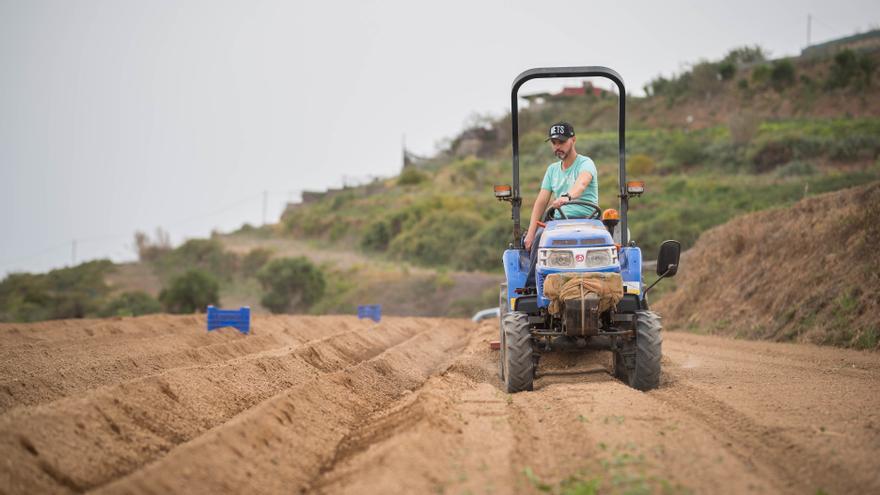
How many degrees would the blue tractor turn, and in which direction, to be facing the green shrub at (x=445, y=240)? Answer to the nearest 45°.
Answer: approximately 180°

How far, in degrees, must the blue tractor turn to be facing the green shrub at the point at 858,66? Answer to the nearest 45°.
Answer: approximately 180°

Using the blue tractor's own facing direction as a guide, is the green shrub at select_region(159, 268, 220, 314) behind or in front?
behind

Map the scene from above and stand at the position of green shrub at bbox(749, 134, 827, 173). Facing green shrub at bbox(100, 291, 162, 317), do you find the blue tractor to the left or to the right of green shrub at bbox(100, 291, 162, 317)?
left

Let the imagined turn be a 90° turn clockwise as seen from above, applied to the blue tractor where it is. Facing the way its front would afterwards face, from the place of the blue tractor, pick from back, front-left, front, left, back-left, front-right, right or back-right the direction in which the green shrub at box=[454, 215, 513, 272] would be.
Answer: right

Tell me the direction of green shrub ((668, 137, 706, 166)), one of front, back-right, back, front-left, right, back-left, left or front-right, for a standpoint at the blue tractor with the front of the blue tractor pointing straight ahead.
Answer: back

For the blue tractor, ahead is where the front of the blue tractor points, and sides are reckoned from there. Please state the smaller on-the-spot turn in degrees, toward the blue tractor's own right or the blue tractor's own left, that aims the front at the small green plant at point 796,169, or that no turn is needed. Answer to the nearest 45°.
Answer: approximately 180°

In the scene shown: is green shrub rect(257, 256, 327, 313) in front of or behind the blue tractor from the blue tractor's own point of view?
behind

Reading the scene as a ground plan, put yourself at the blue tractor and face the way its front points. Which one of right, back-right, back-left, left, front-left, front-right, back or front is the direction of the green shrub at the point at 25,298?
back-right

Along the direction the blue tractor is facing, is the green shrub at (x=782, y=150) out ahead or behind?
behind

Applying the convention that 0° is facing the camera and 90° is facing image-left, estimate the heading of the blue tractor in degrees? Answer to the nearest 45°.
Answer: approximately 0°

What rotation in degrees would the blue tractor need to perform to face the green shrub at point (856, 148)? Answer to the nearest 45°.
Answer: approximately 180°

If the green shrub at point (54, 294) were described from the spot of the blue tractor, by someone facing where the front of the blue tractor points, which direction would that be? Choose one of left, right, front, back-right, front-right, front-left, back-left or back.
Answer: back-right

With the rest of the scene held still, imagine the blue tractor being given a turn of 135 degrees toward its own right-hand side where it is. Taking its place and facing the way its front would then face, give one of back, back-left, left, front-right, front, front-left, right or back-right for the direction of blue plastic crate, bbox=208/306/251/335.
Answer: front
